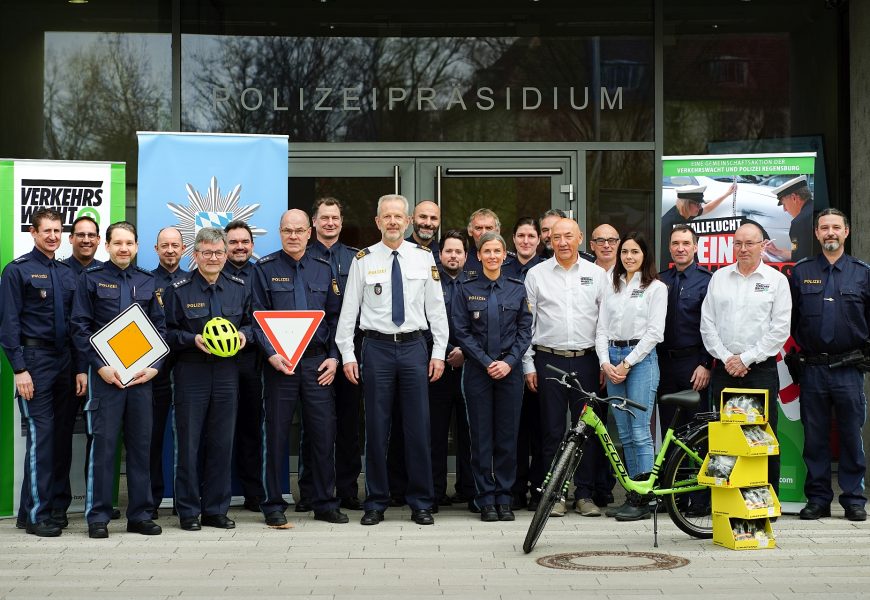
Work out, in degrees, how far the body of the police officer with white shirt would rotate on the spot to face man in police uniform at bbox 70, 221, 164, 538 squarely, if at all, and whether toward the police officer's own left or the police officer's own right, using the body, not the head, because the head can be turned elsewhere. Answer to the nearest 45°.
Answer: approximately 90° to the police officer's own right

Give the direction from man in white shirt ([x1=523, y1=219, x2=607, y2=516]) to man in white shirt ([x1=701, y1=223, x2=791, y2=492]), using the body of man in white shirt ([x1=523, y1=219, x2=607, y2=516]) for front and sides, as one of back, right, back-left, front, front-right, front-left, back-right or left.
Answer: left

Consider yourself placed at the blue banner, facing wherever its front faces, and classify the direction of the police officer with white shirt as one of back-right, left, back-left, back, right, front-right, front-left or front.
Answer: front-left

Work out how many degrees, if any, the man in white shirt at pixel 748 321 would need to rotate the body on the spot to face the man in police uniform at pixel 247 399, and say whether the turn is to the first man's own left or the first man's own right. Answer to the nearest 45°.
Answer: approximately 90° to the first man's own right

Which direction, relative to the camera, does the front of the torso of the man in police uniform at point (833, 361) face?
toward the camera

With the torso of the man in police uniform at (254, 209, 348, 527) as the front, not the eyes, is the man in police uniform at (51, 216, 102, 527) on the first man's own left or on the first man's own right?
on the first man's own right

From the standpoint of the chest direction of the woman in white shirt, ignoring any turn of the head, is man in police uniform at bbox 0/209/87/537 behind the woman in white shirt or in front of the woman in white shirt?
in front

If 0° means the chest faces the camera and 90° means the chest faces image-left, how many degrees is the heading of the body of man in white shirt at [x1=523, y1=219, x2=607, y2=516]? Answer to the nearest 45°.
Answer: approximately 0°

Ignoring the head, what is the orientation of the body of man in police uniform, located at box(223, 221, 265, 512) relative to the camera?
toward the camera

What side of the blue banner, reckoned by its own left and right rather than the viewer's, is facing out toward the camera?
front

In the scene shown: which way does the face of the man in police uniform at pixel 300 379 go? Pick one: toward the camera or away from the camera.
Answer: toward the camera
